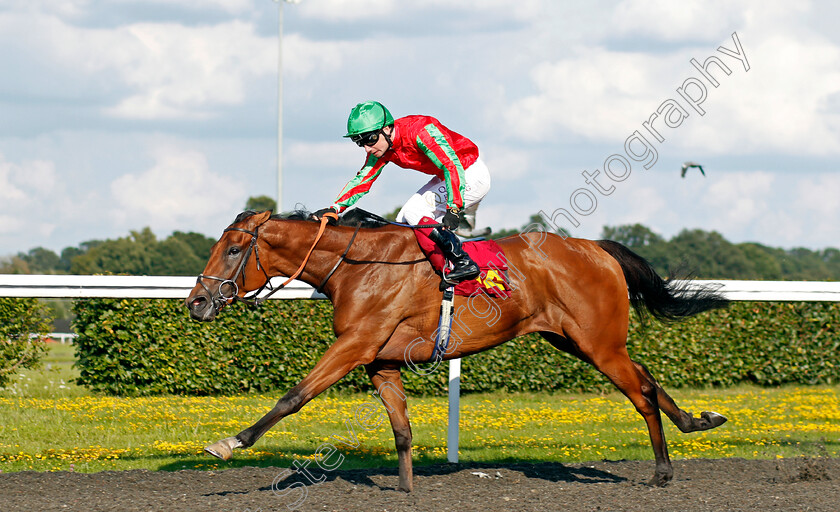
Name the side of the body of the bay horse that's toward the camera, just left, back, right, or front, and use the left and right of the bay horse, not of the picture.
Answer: left

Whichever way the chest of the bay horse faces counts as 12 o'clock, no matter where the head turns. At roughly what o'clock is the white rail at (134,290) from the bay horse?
The white rail is roughly at 1 o'clock from the bay horse.

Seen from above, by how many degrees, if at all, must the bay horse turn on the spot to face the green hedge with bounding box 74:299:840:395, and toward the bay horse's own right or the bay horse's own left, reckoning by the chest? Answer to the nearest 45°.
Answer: approximately 90° to the bay horse's own right

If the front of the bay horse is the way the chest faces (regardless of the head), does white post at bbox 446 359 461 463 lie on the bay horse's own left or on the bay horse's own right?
on the bay horse's own right

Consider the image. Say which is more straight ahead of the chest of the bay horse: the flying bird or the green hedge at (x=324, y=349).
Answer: the green hedge

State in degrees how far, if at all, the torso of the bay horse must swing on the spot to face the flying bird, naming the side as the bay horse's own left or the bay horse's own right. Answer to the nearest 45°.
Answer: approximately 135° to the bay horse's own right
